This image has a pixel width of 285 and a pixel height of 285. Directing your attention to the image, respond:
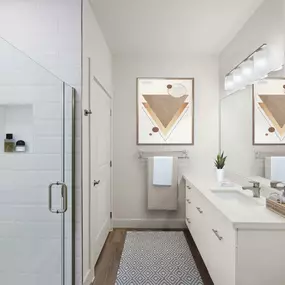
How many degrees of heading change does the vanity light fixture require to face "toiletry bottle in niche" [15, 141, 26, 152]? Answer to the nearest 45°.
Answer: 0° — it already faces it

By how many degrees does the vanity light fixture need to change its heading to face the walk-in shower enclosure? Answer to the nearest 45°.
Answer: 0° — it already faces it

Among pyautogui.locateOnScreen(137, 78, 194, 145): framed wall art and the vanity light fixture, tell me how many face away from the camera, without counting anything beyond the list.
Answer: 0

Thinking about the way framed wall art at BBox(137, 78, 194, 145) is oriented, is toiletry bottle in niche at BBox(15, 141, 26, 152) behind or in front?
in front

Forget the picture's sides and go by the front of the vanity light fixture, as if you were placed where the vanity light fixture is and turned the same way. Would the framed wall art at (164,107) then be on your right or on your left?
on your right

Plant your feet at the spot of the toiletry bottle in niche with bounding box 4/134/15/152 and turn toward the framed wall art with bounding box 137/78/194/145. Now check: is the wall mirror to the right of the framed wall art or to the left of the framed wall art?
right

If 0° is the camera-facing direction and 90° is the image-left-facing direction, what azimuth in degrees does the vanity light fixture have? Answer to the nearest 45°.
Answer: approximately 45°

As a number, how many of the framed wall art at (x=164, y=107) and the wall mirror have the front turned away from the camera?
0

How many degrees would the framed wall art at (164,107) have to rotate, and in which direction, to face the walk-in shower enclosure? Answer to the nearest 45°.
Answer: approximately 45° to its right

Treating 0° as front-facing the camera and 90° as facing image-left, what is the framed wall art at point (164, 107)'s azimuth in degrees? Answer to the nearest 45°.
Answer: approximately 0°
